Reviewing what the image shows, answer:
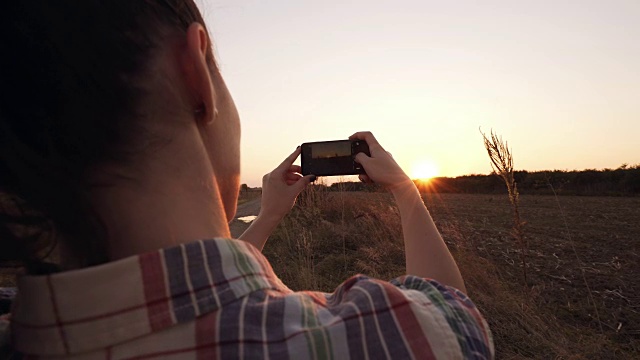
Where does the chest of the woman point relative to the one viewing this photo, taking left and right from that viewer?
facing away from the viewer and to the right of the viewer

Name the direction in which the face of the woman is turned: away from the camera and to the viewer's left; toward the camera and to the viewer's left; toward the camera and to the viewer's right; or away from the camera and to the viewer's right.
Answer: away from the camera and to the viewer's right
